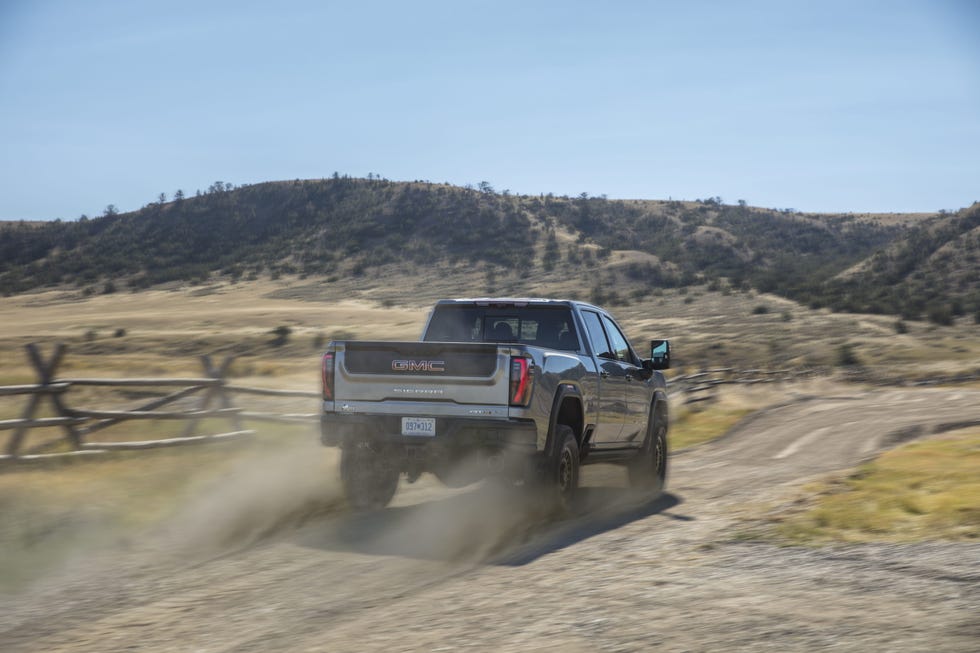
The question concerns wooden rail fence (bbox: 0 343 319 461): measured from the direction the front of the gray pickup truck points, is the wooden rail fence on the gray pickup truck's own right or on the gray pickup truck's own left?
on the gray pickup truck's own left

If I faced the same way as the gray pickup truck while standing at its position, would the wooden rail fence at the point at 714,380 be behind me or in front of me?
in front

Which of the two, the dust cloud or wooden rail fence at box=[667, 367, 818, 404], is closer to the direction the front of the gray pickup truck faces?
the wooden rail fence

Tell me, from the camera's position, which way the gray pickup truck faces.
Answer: facing away from the viewer and to the right of the viewer
